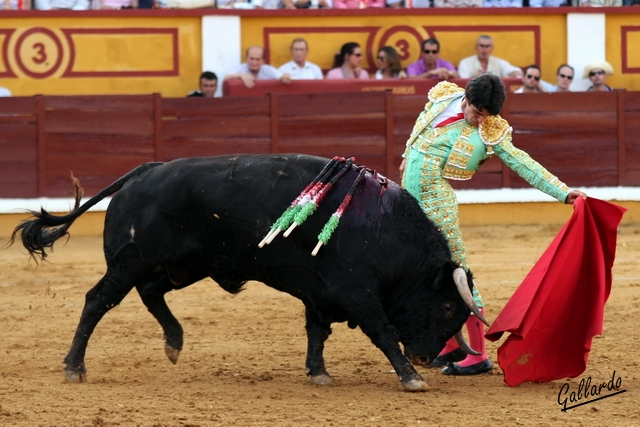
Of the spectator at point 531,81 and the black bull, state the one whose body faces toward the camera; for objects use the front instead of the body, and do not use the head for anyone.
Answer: the spectator

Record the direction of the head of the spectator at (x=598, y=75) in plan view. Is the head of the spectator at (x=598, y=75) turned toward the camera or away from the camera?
toward the camera

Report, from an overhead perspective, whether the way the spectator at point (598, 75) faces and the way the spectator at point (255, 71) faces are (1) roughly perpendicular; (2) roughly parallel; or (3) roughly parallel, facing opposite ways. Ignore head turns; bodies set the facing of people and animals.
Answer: roughly parallel

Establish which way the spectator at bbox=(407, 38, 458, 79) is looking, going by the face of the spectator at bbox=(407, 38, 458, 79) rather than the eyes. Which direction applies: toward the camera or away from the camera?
toward the camera

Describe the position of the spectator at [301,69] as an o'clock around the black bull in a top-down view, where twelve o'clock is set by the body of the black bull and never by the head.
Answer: The spectator is roughly at 9 o'clock from the black bull.

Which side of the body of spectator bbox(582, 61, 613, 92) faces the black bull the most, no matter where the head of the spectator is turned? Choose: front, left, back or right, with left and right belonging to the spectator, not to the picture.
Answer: front

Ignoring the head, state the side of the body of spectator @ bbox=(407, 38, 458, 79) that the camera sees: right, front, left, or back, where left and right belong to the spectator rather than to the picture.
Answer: front

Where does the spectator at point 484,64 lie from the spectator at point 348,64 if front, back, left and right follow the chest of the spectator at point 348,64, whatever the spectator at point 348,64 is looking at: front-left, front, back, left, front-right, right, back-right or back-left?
front-left

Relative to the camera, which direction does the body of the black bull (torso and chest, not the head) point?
to the viewer's right

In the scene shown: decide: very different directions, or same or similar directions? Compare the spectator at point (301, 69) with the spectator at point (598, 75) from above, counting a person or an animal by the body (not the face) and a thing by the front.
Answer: same or similar directions

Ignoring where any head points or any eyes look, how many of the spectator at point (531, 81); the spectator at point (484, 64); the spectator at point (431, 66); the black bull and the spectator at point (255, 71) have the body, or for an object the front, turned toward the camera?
4

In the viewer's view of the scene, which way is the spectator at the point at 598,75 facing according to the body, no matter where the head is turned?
toward the camera

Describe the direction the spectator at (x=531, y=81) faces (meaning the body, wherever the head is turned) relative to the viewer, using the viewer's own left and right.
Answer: facing the viewer
